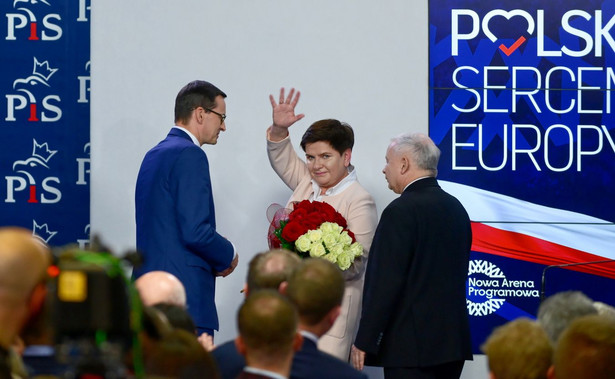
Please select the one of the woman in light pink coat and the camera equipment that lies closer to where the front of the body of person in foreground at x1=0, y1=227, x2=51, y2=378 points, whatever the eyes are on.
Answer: the woman in light pink coat

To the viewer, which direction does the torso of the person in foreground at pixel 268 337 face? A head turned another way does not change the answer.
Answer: away from the camera

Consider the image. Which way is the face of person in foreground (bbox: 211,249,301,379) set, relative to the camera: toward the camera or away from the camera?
away from the camera

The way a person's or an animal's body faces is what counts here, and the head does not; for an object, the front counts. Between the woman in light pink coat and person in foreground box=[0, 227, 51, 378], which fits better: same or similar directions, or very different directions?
very different directions

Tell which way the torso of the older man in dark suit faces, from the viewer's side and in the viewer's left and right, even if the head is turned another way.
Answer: facing away from the viewer and to the left of the viewer

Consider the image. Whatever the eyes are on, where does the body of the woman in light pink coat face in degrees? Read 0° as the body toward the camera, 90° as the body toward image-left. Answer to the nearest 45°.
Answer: approximately 45°

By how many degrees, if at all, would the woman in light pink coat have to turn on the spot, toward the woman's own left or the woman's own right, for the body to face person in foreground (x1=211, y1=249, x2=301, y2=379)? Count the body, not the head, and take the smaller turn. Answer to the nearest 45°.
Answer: approximately 45° to the woman's own left

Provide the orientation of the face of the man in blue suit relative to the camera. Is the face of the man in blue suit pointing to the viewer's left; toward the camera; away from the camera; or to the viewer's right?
to the viewer's right

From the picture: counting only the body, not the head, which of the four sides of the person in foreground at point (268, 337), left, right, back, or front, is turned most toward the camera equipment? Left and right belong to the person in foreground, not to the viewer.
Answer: back

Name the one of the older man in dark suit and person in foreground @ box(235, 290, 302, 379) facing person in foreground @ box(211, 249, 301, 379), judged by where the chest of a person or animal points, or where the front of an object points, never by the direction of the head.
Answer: person in foreground @ box(235, 290, 302, 379)

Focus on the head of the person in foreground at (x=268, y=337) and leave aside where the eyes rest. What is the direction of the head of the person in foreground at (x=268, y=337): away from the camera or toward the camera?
away from the camera
